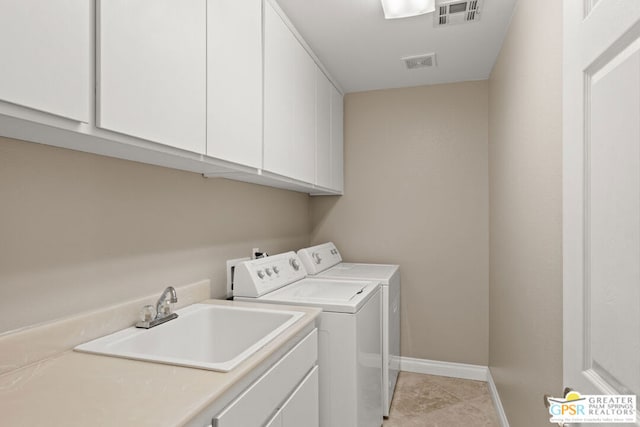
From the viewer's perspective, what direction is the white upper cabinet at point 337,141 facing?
to the viewer's right

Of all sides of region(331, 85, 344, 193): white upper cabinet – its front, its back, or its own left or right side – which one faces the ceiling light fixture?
right

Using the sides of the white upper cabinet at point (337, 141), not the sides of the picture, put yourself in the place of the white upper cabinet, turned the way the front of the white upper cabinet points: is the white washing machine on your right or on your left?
on your right

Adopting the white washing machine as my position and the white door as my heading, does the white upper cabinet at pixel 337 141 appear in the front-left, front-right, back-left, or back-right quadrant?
back-left

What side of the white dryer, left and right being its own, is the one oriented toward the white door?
right

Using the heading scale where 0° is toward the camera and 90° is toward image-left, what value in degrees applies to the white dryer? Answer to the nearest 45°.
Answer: approximately 270°

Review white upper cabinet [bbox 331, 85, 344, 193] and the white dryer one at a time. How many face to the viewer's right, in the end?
2
